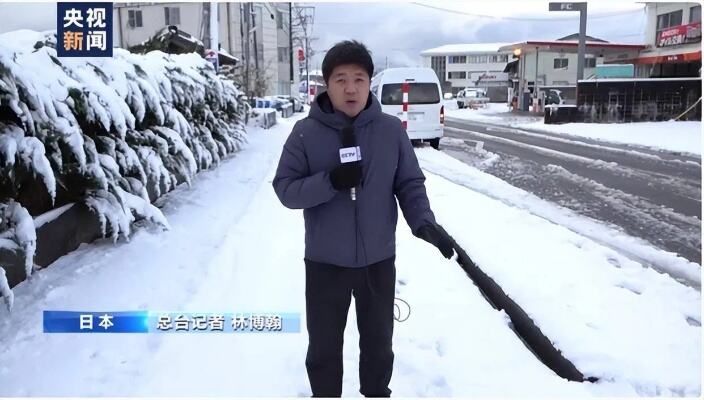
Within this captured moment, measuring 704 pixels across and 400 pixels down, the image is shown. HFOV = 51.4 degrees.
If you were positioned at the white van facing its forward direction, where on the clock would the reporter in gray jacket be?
The reporter in gray jacket is roughly at 6 o'clock from the white van.

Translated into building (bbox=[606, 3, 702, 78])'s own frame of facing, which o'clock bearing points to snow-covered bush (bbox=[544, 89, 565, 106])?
The snow-covered bush is roughly at 1 o'clock from the building.

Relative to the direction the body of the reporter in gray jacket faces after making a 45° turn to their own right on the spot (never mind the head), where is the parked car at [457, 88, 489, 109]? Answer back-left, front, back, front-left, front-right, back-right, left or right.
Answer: back-right

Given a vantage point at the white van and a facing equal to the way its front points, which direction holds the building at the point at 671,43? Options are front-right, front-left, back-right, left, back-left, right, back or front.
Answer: front-right

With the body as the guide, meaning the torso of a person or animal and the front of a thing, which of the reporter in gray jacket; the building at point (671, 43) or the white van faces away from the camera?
the white van

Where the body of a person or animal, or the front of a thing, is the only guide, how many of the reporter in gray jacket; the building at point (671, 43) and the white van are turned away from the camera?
1

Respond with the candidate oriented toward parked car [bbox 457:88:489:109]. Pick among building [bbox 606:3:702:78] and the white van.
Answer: the white van

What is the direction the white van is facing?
away from the camera

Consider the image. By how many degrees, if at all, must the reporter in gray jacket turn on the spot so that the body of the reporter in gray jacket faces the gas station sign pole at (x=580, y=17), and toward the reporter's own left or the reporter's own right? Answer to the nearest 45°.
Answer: approximately 180°

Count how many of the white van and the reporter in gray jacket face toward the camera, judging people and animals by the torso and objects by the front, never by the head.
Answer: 1

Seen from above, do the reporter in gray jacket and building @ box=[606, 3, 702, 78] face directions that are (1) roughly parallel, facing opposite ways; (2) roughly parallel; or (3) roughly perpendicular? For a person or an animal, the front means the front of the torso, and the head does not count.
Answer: roughly perpendicular

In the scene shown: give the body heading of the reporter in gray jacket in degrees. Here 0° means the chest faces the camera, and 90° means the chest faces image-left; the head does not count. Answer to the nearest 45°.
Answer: approximately 0°

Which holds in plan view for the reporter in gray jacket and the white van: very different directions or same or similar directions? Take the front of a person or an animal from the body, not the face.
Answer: very different directions

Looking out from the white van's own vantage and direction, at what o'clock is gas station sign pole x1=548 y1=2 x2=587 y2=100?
The gas station sign pole is roughly at 1 o'clock from the white van.
